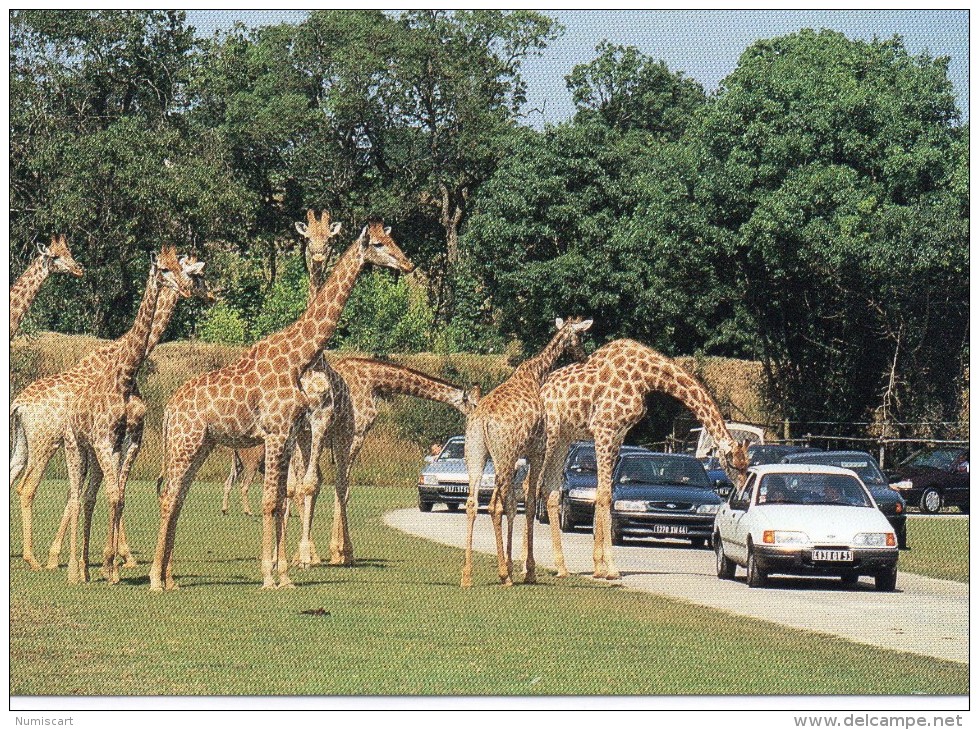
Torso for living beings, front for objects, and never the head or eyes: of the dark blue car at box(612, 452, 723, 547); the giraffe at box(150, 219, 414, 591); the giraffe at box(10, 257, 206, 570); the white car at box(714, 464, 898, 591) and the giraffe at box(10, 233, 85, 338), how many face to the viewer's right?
3

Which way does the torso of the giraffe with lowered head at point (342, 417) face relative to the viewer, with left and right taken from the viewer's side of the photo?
facing to the right of the viewer

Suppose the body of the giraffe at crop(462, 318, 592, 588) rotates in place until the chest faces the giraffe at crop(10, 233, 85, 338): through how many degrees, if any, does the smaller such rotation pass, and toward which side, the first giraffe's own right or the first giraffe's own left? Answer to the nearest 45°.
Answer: approximately 135° to the first giraffe's own left

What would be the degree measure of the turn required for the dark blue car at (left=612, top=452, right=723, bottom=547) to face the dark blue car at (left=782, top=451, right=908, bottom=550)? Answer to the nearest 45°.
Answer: approximately 135° to its left

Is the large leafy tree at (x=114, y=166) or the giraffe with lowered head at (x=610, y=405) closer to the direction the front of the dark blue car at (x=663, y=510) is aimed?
the giraffe with lowered head

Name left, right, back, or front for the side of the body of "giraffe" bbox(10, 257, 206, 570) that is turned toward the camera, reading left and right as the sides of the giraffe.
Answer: right

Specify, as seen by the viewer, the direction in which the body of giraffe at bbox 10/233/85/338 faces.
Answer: to the viewer's right

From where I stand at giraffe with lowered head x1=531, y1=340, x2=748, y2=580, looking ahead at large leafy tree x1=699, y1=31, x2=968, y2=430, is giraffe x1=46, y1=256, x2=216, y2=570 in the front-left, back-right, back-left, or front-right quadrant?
back-left
